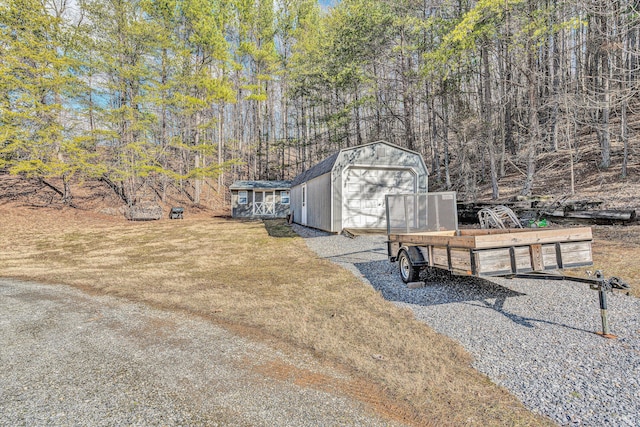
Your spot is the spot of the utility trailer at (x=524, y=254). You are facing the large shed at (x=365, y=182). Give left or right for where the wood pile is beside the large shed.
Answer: right

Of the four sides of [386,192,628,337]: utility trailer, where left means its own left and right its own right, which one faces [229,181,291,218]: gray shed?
back

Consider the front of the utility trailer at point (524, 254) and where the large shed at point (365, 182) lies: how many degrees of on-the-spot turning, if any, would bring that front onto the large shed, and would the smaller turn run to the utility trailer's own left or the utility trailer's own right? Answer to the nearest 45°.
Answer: approximately 180°

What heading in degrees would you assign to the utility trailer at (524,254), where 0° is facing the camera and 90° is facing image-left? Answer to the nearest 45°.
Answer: approximately 315°

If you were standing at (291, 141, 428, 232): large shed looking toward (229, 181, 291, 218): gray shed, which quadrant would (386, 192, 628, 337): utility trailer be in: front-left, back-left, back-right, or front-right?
back-left

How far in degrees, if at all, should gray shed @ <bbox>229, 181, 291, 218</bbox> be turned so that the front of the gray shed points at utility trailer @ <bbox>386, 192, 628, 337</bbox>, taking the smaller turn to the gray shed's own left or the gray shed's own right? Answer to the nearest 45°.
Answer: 0° — it already faces it

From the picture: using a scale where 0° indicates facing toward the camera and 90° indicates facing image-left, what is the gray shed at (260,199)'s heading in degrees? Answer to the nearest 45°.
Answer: approximately 0°
